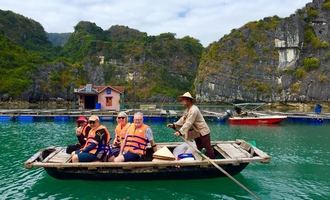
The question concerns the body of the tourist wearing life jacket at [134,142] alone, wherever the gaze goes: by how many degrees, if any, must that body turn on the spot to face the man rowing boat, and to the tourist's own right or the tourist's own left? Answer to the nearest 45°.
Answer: approximately 135° to the tourist's own left

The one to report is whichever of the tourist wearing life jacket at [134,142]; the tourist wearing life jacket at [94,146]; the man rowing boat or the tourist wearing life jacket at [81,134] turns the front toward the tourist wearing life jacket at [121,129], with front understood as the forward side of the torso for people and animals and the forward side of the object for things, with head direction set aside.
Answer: the man rowing boat

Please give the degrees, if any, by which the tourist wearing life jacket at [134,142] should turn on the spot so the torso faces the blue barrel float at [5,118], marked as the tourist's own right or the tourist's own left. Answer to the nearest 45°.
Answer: approximately 90° to the tourist's own right

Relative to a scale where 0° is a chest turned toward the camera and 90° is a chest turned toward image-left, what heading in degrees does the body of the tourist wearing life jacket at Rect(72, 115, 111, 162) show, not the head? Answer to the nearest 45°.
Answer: approximately 45°

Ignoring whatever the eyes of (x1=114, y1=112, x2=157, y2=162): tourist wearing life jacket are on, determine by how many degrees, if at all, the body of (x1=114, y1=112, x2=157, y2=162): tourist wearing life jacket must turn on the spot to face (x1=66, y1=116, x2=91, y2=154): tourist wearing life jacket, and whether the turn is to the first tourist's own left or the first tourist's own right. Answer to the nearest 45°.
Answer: approximately 90° to the first tourist's own right

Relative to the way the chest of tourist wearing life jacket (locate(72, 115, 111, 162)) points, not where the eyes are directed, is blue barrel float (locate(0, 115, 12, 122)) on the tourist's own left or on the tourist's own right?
on the tourist's own right

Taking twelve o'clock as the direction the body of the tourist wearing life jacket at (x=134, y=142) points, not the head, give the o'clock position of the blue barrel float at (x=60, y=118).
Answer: The blue barrel float is roughly at 4 o'clock from the tourist wearing life jacket.

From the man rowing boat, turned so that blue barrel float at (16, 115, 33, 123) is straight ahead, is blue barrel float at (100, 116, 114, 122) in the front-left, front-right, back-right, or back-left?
front-right

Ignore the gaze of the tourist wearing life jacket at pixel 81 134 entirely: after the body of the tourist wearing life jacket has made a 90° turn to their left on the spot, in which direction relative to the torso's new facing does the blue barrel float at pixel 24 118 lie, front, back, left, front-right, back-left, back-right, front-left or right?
back-left

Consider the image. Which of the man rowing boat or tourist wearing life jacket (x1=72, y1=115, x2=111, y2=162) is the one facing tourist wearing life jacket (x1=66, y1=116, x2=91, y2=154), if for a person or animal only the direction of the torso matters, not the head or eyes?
the man rowing boat

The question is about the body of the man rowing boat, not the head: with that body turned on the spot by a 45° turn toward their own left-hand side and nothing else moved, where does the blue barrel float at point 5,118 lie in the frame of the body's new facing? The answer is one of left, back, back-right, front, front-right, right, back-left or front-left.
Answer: right

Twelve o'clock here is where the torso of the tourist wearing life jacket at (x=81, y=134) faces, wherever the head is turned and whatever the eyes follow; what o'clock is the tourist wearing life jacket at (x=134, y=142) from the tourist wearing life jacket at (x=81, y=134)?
the tourist wearing life jacket at (x=134, y=142) is roughly at 9 o'clock from the tourist wearing life jacket at (x=81, y=134).

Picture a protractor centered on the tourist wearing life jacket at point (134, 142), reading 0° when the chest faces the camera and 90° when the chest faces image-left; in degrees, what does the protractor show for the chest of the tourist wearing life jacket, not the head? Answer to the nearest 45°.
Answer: approximately 45°
